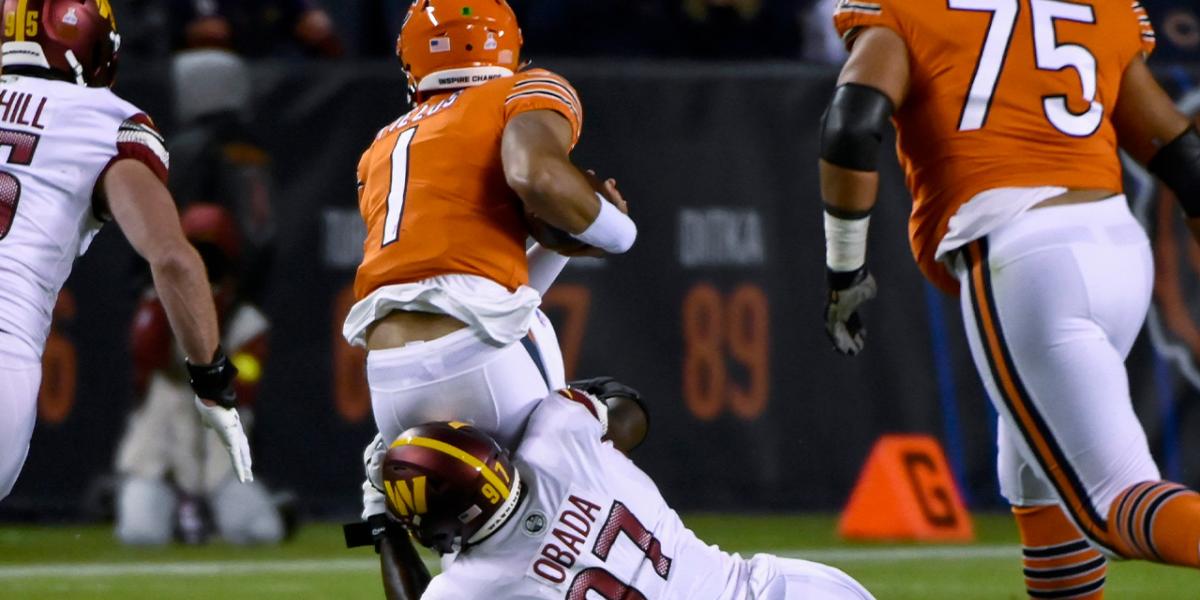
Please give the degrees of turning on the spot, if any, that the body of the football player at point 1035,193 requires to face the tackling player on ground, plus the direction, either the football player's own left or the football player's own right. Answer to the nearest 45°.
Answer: approximately 90° to the football player's own left

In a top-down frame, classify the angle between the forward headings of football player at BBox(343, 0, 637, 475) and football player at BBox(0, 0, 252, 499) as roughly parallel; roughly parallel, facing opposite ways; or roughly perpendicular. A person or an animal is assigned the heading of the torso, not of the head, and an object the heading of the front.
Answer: roughly parallel

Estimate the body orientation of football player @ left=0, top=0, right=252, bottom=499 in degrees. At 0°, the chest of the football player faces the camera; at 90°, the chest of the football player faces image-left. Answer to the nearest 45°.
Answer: approximately 225°

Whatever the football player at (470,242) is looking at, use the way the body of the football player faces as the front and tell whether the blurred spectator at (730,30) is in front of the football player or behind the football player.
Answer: in front

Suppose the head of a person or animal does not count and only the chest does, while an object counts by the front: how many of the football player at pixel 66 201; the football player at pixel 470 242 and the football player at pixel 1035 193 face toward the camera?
0

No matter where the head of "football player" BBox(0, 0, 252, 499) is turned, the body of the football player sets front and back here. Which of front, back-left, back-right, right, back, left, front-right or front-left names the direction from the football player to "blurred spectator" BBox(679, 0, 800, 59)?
front

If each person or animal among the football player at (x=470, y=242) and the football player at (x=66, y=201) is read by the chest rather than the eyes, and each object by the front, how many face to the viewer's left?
0

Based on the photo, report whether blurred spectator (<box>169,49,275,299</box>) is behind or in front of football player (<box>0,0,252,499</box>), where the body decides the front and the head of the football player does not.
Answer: in front

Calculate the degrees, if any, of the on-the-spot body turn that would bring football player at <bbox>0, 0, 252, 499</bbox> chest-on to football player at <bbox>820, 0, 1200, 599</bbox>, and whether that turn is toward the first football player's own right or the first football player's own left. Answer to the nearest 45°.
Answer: approximately 90° to the first football player's own right

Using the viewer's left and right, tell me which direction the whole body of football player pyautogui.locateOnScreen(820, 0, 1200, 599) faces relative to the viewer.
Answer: facing away from the viewer and to the left of the viewer

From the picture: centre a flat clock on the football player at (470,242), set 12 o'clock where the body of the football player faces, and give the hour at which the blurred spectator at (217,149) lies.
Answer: The blurred spectator is roughly at 10 o'clock from the football player.

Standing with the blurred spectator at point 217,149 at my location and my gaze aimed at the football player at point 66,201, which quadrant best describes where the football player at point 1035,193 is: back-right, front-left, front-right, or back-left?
front-left
